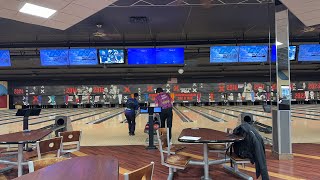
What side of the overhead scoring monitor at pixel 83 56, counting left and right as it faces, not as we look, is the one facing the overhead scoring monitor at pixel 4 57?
right

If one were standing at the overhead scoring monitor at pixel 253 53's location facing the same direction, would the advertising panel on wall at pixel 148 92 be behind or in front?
behind

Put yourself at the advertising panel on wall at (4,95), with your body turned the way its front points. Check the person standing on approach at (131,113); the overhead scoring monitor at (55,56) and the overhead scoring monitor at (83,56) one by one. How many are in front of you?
3

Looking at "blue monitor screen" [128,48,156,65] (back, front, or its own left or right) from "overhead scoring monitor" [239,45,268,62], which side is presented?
left

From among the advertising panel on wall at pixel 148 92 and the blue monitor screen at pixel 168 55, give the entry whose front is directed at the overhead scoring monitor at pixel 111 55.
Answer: the advertising panel on wall

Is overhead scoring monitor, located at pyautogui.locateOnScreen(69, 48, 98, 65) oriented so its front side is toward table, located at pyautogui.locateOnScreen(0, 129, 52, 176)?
yes

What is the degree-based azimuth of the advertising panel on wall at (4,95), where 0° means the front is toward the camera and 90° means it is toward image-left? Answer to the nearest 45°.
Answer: approximately 0°

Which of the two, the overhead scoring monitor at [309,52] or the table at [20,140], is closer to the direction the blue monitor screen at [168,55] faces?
the table
